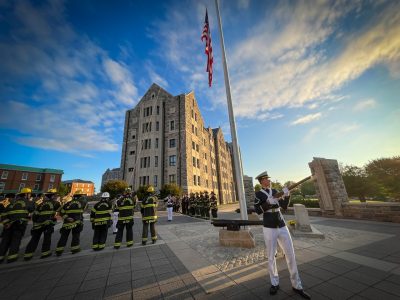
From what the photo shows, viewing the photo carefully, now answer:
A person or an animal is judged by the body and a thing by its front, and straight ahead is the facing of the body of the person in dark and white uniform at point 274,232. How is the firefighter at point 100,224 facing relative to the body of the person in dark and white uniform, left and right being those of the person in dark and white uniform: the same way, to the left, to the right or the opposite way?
the opposite way
